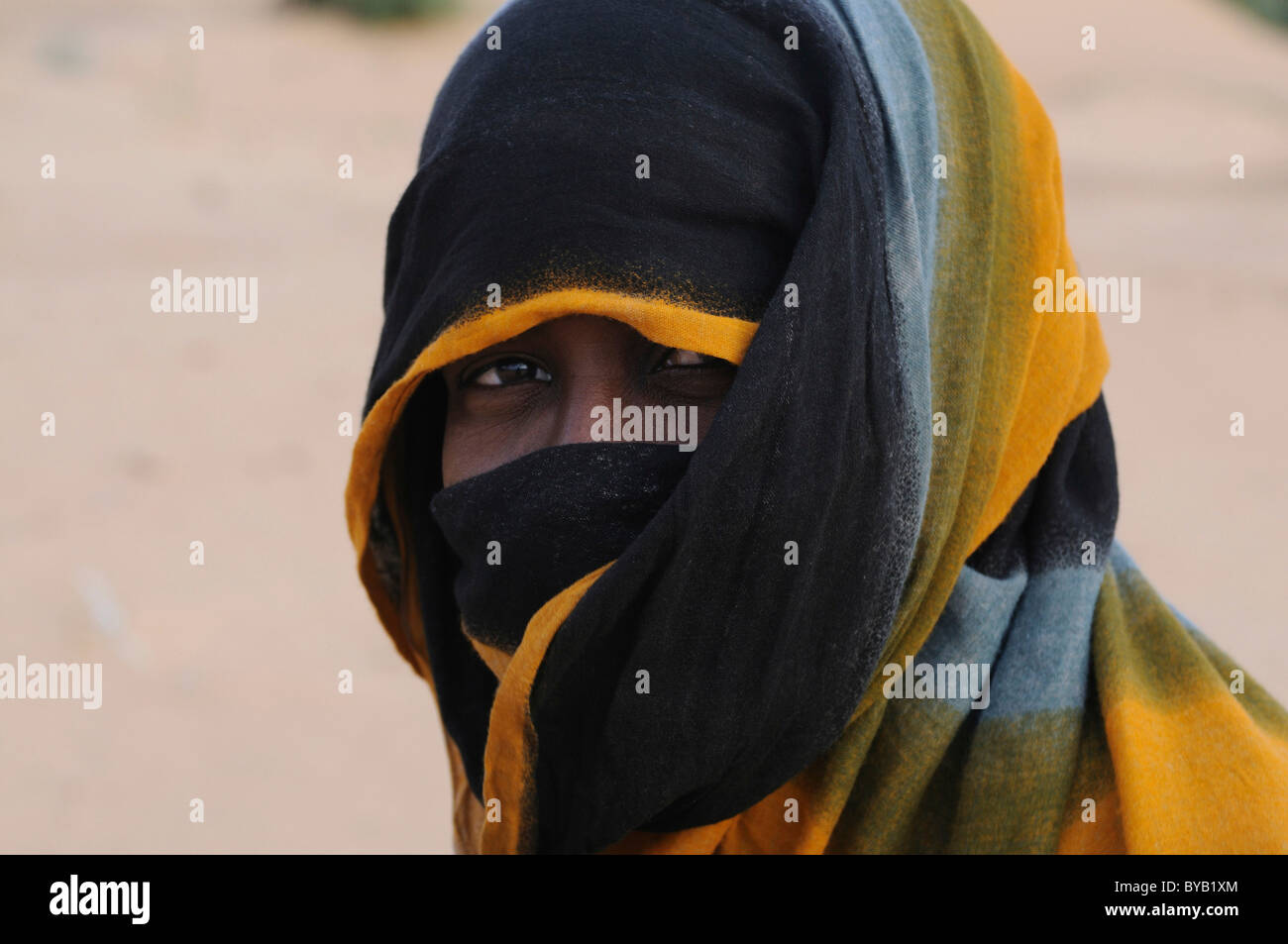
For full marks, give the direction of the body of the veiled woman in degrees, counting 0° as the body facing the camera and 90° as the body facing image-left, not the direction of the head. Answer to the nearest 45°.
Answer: approximately 45°
